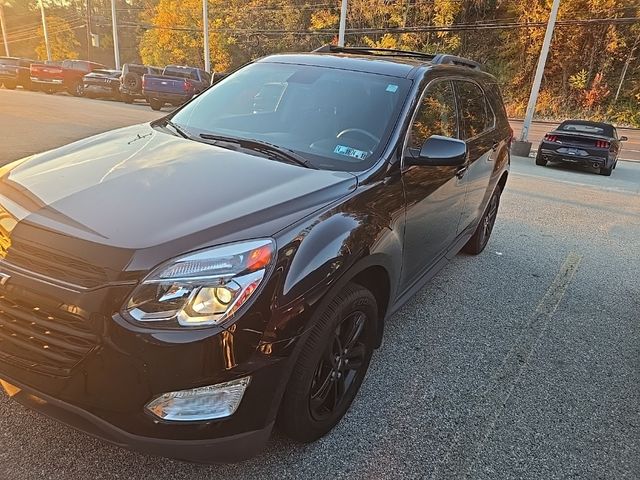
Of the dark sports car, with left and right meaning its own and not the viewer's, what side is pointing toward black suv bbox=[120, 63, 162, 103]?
left

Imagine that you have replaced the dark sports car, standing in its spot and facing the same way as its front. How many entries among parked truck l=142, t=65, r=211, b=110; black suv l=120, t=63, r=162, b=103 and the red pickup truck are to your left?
3

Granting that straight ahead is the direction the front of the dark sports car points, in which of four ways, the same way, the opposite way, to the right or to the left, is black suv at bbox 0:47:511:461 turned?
the opposite way

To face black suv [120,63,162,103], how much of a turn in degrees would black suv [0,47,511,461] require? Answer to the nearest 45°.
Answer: approximately 135° to its right

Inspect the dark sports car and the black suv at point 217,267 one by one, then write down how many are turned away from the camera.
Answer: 1

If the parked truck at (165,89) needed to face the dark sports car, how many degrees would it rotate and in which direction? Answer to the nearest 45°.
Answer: approximately 90° to its right

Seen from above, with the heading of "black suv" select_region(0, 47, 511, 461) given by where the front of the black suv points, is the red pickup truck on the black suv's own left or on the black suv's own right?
on the black suv's own right

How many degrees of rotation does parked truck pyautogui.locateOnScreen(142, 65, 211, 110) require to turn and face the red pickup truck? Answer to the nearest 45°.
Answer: approximately 90° to its left

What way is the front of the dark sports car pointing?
away from the camera

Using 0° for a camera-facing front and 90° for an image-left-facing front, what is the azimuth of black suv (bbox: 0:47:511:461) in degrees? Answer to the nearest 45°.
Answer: approximately 45°

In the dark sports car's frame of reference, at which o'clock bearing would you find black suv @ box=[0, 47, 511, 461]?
The black suv is roughly at 6 o'clock from the dark sports car.

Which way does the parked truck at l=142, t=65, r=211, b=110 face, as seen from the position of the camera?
facing away from the viewer and to the right of the viewer

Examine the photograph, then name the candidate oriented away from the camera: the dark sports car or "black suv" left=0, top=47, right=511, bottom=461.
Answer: the dark sports car
